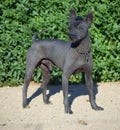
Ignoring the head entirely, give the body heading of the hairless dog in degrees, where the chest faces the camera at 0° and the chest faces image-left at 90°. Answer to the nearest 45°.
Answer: approximately 315°
